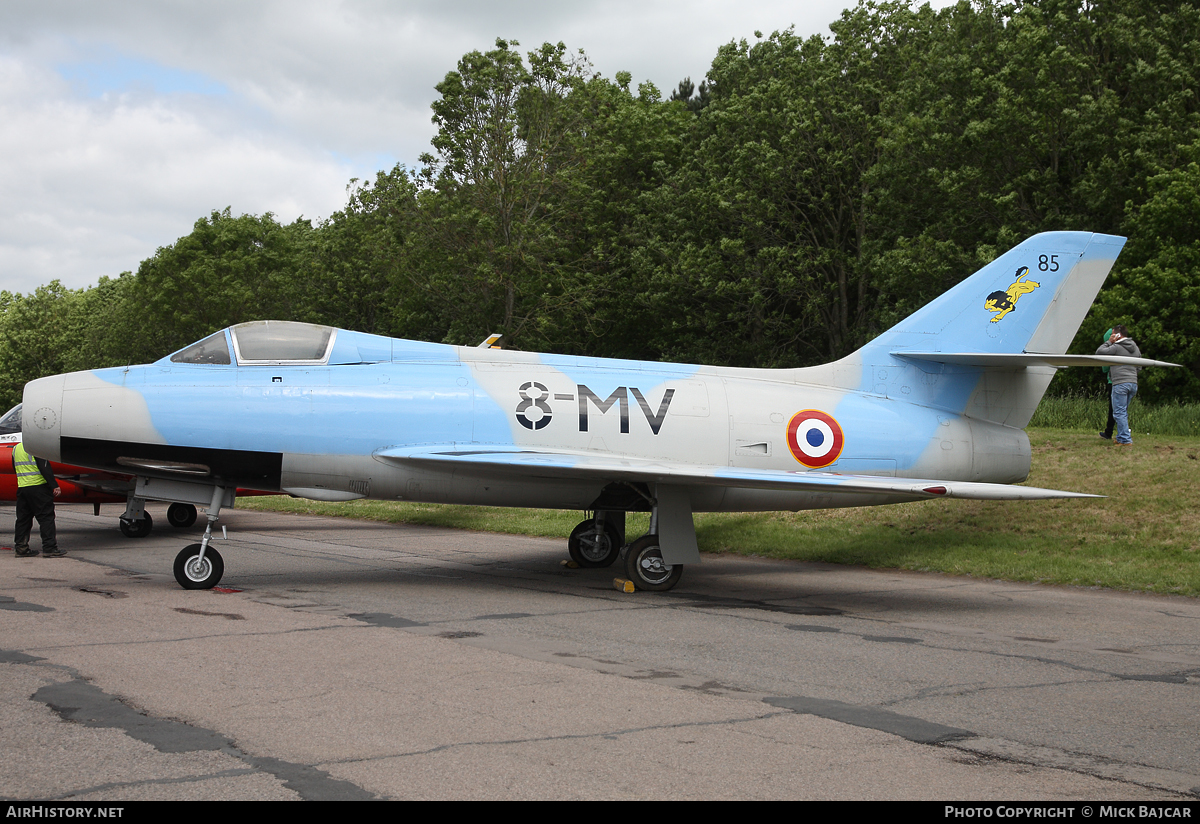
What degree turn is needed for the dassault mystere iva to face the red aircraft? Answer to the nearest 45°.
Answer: approximately 45° to its right

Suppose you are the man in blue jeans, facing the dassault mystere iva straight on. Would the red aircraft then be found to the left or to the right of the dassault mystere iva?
right

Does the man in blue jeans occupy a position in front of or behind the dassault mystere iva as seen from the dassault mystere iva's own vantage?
behind

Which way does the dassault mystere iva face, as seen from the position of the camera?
facing to the left of the viewer

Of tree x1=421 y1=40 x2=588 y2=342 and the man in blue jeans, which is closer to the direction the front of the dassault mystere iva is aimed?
the tree

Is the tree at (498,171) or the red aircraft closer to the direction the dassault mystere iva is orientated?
the red aircraft

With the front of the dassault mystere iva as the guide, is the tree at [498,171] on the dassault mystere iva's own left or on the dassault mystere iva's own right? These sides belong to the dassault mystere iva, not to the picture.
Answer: on the dassault mystere iva's own right

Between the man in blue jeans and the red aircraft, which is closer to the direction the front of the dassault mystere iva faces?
the red aircraft
